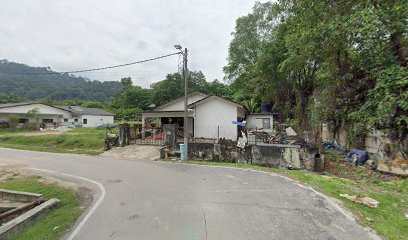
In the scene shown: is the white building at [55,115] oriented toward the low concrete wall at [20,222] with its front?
yes

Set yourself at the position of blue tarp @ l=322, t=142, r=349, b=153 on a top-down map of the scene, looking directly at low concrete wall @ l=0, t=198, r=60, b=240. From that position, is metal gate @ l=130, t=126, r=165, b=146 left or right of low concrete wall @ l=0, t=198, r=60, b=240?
right

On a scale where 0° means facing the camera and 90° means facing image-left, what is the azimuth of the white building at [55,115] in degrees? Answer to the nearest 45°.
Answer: approximately 0°

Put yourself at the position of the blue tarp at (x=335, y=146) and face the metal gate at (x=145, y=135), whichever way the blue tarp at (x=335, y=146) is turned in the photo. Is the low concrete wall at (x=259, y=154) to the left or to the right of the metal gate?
left
